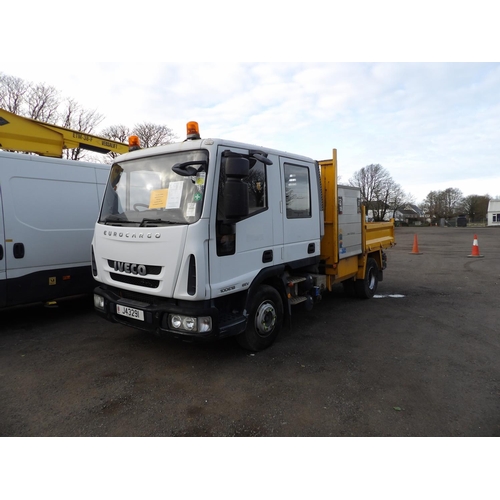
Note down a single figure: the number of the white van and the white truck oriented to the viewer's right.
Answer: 0

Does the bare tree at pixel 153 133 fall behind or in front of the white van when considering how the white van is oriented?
behind

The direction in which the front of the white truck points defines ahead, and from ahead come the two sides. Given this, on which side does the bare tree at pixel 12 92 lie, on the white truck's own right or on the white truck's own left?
on the white truck's own right

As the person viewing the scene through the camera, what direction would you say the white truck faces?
facing the viewer and to the left of the viewer

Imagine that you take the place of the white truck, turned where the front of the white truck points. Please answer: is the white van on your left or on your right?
on your right

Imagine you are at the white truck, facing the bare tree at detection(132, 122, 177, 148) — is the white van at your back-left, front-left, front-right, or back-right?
front-left

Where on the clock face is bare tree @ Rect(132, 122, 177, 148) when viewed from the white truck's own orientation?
The bare tree is roughly at 4 o'clock from the white truck.
